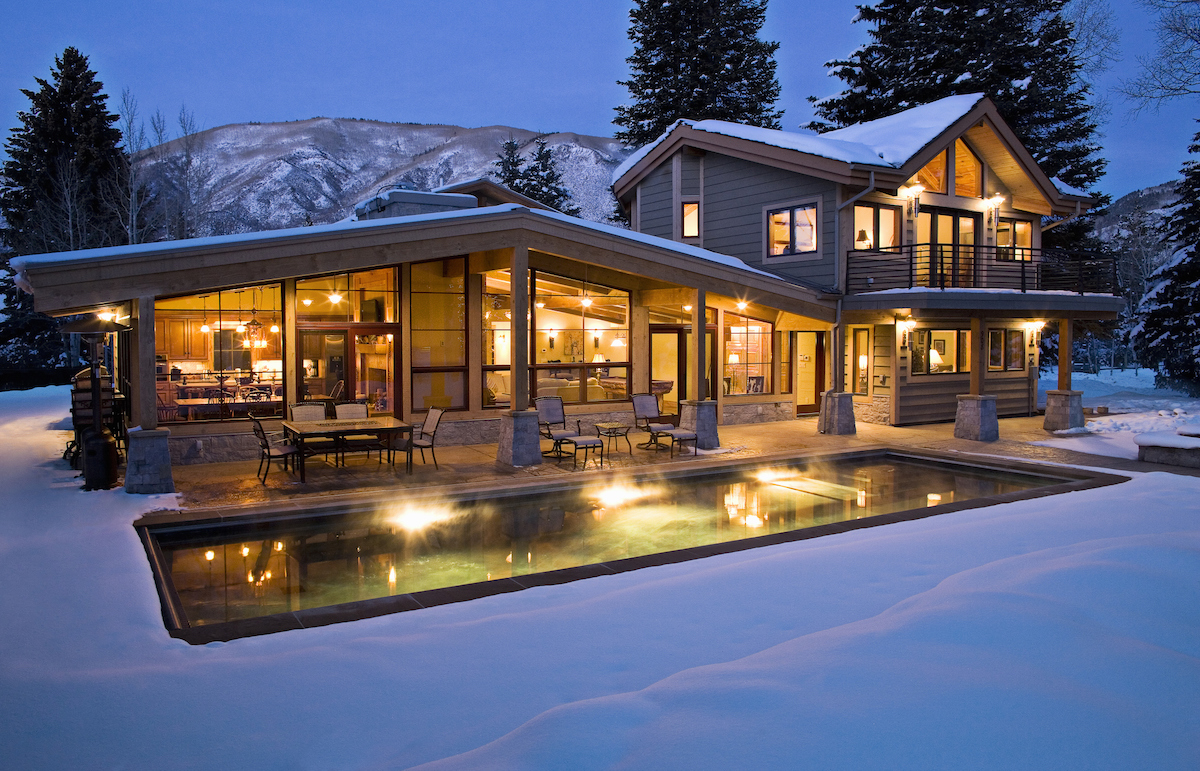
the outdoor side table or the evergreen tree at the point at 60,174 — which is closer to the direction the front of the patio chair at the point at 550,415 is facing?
the outdoor side table

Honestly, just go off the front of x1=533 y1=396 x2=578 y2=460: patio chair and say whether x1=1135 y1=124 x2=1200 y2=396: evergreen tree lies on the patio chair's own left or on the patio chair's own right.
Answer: on the patio chair's own left

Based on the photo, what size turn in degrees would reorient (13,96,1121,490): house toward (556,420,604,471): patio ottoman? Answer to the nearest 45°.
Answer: approximately 45° to its right

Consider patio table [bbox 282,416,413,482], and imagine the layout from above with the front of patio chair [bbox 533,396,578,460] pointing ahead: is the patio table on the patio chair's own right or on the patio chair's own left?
on the patio chair's own right

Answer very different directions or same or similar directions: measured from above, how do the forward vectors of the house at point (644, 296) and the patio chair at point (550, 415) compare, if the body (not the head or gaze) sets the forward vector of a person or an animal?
same or similar directions

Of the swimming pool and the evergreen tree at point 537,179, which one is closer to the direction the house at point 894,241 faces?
the swimming pool

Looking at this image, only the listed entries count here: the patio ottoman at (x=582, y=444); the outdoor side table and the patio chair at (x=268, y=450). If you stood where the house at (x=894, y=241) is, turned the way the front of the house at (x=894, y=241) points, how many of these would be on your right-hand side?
3

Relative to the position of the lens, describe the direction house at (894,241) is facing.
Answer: facing the viewer and to the right of the viewer
